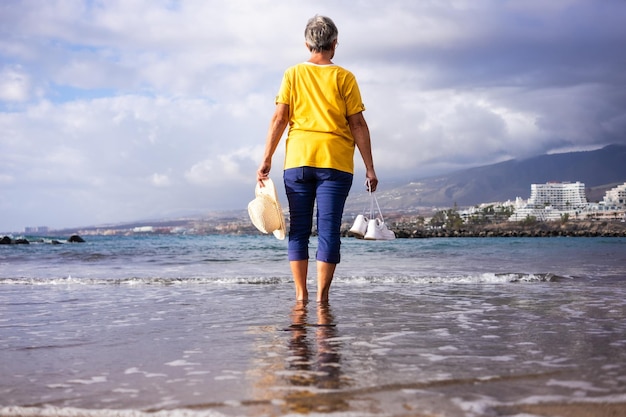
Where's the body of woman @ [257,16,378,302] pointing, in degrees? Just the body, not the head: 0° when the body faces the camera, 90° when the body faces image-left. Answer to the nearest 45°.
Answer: approximately 180°
